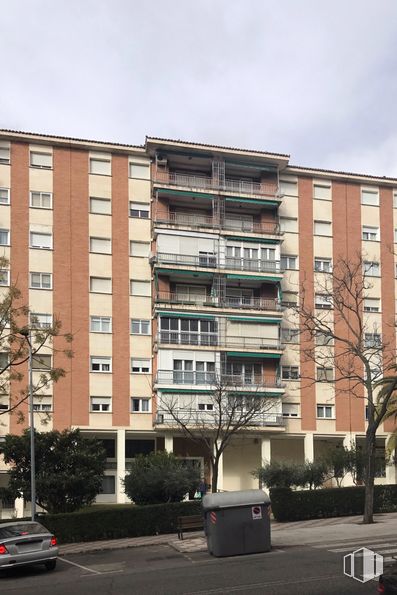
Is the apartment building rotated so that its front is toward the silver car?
yes

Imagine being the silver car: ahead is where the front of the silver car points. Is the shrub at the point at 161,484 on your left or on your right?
on your right

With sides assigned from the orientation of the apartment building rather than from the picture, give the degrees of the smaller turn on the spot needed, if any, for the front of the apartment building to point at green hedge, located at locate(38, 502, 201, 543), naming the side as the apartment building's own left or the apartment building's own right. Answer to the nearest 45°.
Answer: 0° — it already faces it

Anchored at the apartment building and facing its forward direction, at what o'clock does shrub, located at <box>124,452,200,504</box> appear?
The shrub is roughly at 12 o'clock from the apartment building.

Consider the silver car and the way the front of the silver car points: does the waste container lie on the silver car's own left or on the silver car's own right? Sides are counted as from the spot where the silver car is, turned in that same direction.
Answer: on the silver car's own right

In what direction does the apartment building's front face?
toward the camera

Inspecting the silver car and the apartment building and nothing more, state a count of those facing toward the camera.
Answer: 1

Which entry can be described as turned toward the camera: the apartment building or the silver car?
the apartment building

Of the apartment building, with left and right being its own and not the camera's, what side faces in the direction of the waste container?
front

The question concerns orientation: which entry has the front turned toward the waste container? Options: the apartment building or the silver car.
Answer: the apartment building
